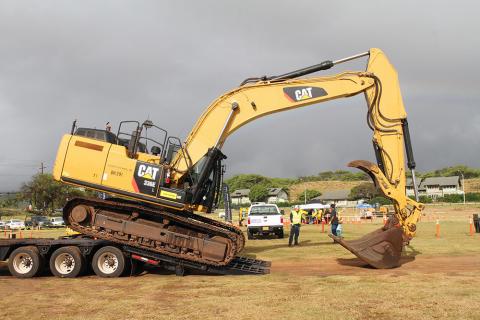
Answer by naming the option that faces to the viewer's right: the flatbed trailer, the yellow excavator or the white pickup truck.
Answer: the yellow excavator

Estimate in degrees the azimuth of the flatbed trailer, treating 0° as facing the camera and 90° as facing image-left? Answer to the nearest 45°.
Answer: approximately 90°

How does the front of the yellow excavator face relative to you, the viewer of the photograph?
facing to the right of the viewer

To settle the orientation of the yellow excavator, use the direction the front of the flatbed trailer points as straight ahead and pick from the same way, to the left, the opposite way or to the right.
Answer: the opposite way
